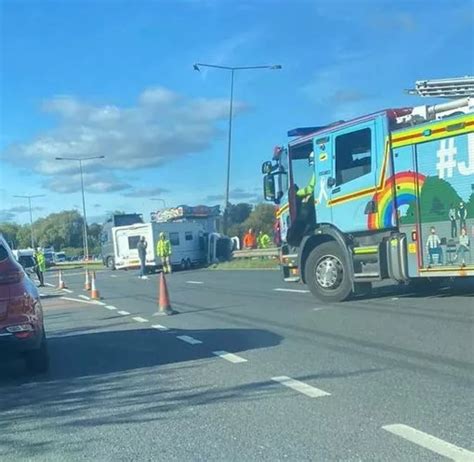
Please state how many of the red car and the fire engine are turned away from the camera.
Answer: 1

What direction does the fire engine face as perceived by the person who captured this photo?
facing to the left of the viewer

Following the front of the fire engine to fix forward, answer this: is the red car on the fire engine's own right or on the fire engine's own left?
on the fire engine's own left

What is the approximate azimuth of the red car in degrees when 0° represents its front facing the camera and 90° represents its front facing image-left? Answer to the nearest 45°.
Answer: approximately 180°

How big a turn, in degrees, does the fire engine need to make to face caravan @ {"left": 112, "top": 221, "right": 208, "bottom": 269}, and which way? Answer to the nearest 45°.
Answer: approximately 45° to its right

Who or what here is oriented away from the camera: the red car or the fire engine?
the red car

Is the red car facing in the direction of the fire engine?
no
